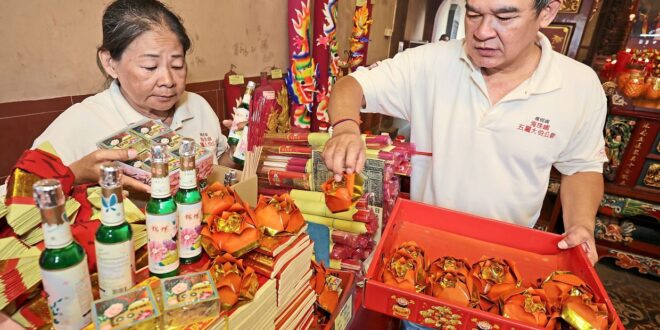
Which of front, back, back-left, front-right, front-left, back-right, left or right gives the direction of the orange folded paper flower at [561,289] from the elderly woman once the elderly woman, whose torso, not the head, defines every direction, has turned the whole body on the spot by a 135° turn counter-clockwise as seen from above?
back-right

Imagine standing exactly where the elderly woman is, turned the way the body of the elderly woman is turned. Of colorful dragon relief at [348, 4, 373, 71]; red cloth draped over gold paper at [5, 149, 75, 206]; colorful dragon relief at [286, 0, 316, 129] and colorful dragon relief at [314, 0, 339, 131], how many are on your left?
3

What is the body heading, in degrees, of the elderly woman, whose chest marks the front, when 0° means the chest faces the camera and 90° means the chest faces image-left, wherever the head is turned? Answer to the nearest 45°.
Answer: approximately 315°

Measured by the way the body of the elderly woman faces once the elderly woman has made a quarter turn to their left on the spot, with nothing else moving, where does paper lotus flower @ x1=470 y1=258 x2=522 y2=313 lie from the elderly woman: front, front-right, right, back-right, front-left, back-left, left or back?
right

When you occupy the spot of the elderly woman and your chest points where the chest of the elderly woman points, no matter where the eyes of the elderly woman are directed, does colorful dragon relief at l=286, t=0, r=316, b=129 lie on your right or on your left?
on your left

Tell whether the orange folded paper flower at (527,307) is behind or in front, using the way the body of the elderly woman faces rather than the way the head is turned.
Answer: in front

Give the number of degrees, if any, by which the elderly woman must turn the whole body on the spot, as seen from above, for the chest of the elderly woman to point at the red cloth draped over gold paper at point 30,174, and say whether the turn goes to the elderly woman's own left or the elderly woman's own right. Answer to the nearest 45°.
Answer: approximately 45° to the elderly woman's own right

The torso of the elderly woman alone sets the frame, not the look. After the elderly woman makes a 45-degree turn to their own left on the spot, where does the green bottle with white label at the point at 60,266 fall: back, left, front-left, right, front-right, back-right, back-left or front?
right

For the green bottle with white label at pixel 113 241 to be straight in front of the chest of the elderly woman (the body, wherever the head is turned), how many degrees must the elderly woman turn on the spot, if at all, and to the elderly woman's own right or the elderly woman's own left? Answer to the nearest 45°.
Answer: approximately 45° to the elderly woman's own right

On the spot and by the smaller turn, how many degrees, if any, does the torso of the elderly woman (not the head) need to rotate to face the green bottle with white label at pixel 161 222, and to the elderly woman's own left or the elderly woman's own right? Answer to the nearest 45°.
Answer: approximately 45° to the elderly woman's own right

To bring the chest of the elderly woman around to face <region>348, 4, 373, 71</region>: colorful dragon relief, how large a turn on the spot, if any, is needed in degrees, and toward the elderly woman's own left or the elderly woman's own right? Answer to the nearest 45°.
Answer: approximately 90° to the elderly woman's own left

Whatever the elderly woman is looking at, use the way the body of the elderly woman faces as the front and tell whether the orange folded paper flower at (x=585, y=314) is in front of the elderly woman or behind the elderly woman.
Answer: in front
